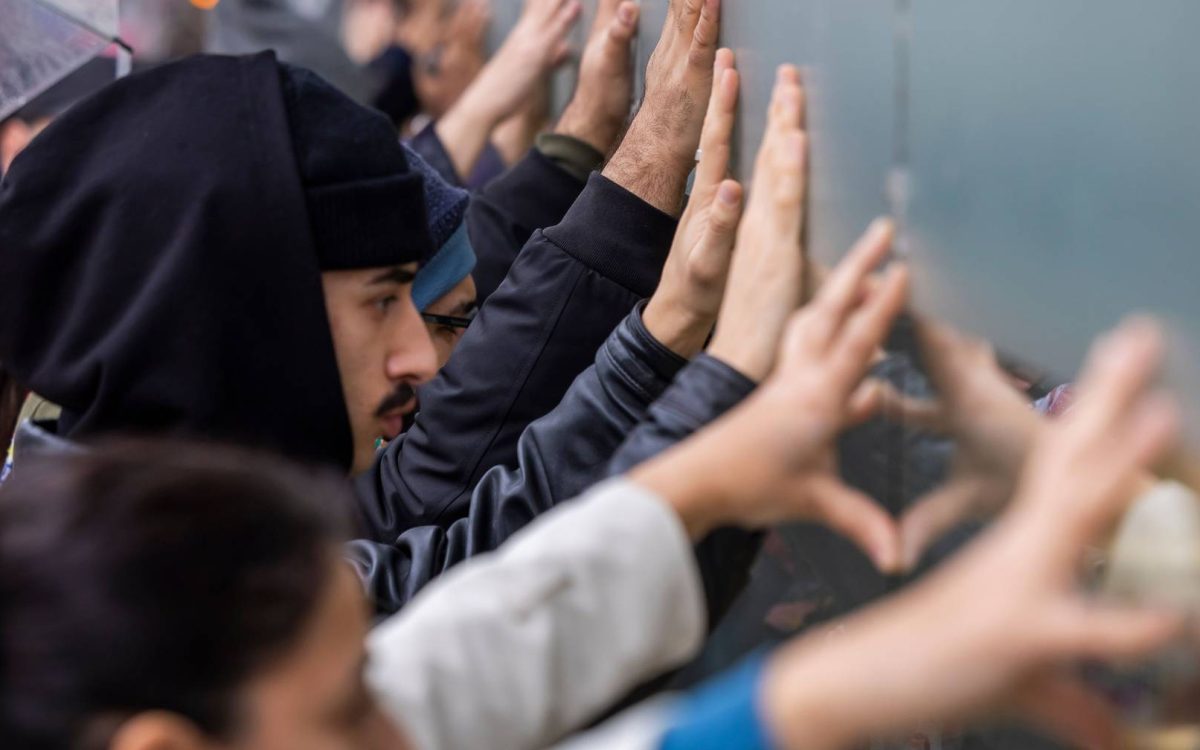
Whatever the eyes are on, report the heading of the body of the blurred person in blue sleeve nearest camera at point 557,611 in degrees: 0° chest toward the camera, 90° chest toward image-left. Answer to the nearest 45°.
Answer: approximately 270°
